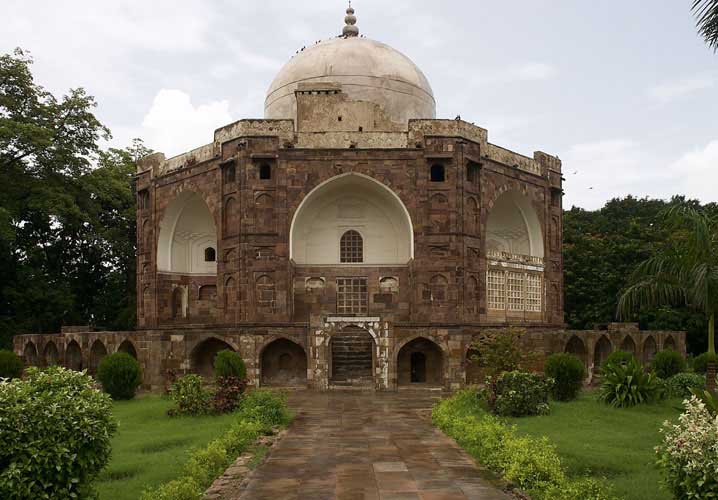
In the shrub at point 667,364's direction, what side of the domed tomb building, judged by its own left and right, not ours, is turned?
left

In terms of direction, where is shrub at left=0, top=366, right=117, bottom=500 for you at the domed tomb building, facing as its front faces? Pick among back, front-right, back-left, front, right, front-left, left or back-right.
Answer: front

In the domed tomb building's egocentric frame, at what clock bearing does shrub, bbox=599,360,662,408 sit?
The shrub is roughly at 11 o'clock from the domed tomb building.

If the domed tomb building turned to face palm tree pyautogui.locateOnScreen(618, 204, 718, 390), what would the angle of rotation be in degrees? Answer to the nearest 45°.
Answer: approximately 45° to its left

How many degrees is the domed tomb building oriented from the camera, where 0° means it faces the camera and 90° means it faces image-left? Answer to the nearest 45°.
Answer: approximately 0°

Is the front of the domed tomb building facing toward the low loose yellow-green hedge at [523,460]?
yes

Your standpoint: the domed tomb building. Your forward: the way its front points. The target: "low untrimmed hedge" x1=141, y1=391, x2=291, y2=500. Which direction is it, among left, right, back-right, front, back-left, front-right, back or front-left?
front

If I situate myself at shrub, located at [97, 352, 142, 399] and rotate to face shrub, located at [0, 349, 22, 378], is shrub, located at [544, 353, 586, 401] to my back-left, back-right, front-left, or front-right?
back-right

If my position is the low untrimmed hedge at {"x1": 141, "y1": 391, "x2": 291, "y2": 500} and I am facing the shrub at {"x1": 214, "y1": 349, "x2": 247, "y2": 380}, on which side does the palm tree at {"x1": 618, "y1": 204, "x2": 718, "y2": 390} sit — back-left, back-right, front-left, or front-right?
front-right

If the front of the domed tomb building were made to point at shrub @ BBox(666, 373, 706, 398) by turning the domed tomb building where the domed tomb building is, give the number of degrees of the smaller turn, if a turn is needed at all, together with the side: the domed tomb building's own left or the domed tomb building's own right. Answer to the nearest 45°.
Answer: approximately 45° to the domed tomb building's own left

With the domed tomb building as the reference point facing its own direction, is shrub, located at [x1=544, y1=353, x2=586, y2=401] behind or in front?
in front

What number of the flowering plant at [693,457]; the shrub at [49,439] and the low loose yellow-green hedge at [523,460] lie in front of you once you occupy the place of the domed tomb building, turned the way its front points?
3

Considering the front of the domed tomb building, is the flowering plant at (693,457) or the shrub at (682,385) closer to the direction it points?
the flowering plant

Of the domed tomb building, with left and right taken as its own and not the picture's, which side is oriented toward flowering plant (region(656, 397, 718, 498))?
front

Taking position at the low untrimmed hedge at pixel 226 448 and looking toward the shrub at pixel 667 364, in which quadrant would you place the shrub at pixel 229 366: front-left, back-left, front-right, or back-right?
front-left

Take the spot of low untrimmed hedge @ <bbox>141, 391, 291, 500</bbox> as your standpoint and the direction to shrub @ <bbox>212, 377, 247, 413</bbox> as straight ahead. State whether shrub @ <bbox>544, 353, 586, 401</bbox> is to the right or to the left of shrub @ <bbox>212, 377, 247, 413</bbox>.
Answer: right

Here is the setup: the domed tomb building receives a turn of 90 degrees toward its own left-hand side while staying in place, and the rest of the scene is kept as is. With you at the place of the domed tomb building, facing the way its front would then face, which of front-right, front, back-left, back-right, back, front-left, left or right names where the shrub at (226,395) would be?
right

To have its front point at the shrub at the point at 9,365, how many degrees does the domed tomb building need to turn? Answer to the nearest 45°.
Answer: approximately 90° to its right
